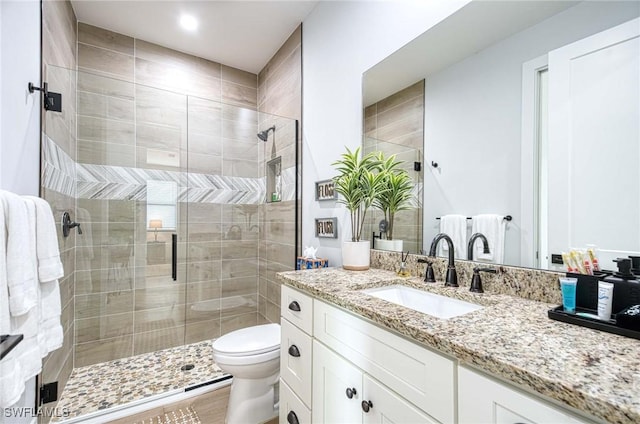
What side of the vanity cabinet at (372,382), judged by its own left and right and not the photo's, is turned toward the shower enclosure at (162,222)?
right

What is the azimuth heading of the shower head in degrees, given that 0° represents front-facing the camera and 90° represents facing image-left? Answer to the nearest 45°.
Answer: approximately 90°

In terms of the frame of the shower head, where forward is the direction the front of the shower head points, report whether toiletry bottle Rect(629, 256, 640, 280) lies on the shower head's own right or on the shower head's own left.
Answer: on the shower head's own left

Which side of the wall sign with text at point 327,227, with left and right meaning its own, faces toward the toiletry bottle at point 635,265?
left

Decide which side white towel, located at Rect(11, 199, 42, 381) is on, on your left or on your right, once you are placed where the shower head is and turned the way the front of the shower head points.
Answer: on your left

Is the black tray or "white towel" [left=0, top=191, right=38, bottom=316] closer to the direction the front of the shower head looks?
the white towel

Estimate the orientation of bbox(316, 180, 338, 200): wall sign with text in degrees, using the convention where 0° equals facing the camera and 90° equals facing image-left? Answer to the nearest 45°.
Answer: approximately 45°

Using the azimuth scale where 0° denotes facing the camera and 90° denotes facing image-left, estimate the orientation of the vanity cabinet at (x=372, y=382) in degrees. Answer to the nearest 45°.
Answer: approximately 45°
